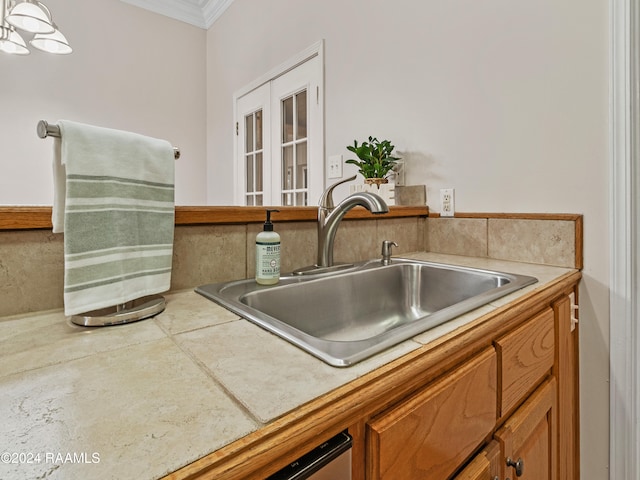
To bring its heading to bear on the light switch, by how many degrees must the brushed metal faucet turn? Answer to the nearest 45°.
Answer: approximately 135° to its left

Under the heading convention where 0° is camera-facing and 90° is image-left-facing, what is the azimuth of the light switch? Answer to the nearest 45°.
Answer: approximately 45°

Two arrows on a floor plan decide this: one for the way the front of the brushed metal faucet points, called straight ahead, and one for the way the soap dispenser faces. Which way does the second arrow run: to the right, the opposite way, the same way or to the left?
the same way

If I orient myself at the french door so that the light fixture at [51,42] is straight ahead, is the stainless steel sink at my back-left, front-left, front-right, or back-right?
front-left

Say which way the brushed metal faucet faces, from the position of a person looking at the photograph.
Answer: facing the viewer and to the right of the viewer

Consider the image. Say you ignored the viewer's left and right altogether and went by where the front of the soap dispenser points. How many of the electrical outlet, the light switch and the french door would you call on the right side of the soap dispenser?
0

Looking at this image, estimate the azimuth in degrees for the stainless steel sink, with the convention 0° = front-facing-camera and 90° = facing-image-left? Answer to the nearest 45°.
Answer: approximately 315°

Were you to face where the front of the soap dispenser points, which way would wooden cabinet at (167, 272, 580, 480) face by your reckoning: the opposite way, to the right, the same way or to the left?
the same way

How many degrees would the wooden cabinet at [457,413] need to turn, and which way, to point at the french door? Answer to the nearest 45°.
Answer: approximately 135° to its left

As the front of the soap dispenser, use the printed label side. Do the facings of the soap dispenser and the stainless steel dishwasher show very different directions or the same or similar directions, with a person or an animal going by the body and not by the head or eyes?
same or similar directions

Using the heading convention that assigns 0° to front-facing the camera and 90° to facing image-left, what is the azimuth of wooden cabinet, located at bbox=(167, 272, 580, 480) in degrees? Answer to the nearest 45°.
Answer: approximately 315°

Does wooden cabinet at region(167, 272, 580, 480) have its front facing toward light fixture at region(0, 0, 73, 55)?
no
